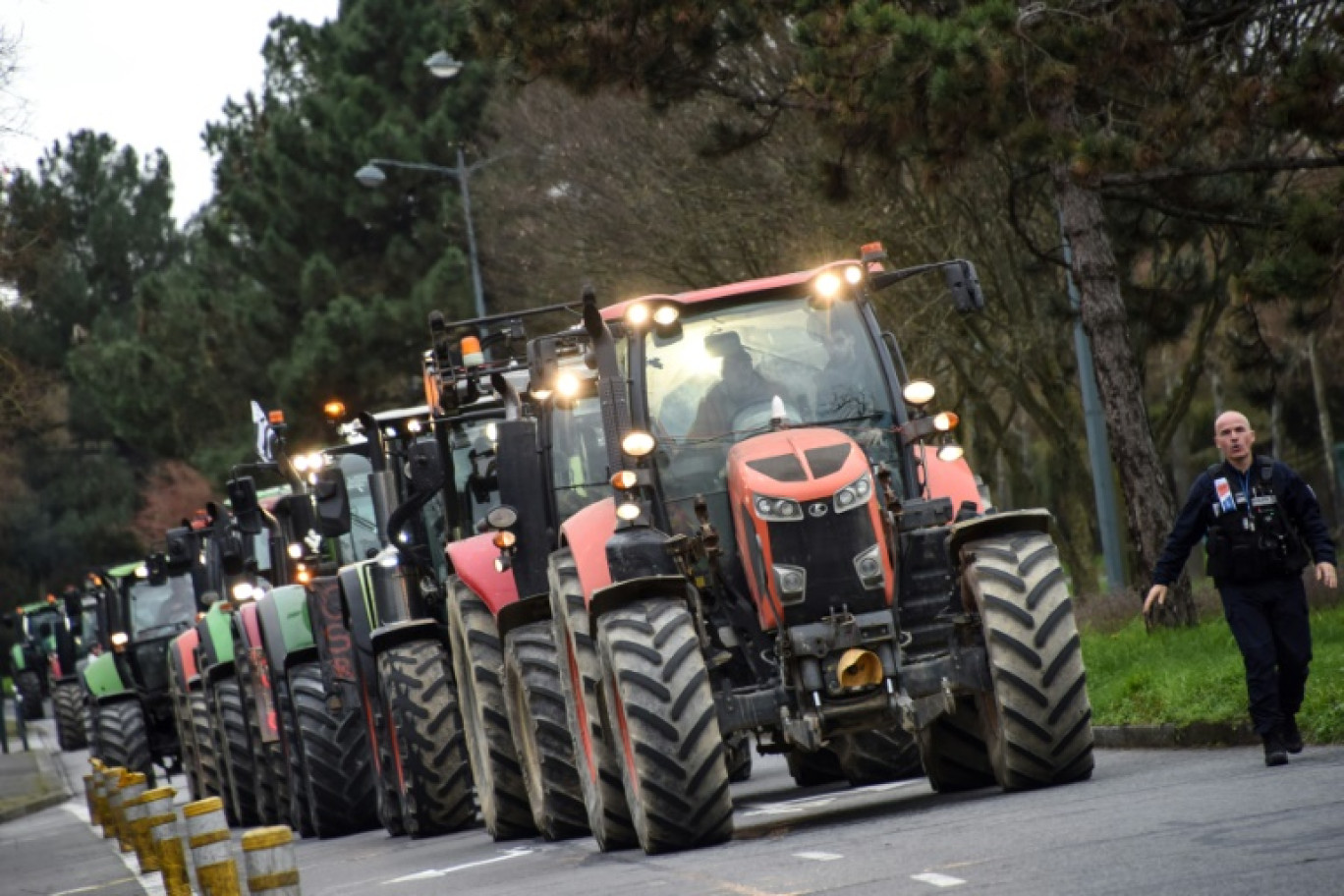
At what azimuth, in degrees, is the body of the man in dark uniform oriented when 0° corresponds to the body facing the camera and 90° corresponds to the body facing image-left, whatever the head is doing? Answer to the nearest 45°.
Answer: approximately 0°

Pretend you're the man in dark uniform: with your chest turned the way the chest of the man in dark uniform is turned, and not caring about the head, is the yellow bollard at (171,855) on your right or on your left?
on your right

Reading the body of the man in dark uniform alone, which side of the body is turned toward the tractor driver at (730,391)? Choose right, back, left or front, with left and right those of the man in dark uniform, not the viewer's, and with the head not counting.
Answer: right

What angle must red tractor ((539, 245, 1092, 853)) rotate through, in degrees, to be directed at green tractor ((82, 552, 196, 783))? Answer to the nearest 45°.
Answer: approximately 135° to its right

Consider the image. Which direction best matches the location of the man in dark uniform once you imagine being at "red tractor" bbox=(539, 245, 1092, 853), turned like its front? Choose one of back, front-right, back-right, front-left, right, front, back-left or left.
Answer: left

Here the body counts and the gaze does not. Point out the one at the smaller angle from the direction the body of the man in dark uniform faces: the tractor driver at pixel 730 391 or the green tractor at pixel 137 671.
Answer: the tractor driver

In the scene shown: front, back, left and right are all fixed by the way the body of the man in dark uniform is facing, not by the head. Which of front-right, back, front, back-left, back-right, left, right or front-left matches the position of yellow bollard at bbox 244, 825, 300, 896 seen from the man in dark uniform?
front-right

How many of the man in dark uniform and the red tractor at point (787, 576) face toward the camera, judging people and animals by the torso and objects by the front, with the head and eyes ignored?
2
